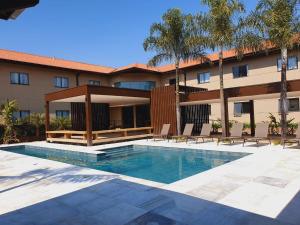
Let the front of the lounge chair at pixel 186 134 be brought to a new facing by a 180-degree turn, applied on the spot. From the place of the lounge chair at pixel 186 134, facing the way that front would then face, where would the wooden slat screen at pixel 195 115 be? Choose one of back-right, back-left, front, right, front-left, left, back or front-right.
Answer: front-left

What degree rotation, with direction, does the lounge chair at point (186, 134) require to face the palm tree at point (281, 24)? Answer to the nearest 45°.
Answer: approximately 90° to its left

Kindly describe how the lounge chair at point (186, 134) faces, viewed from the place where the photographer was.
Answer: facing the viewer and to the left of the viewer

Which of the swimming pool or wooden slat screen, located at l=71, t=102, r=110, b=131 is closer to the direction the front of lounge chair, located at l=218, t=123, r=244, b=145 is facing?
the swimming pool

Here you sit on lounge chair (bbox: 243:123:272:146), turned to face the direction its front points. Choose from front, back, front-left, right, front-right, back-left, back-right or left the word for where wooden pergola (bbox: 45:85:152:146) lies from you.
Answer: front-right

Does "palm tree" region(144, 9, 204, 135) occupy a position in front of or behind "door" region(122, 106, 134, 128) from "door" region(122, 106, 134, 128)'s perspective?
in front

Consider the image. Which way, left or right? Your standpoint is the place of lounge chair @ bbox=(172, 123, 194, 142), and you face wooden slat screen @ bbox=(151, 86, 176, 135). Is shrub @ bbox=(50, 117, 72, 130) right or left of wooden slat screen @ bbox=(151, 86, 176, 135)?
left

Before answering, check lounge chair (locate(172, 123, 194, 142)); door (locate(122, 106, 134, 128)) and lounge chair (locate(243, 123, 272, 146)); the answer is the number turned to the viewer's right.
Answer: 0

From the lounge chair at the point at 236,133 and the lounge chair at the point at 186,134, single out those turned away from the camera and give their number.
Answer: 0

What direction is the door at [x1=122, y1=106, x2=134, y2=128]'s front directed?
toward the camera

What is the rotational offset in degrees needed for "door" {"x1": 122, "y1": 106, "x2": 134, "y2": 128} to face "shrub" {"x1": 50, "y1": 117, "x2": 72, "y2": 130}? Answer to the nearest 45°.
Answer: approximately 45° to its right

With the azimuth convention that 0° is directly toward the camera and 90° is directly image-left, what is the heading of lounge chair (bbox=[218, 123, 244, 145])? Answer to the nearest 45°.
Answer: approximately 45°

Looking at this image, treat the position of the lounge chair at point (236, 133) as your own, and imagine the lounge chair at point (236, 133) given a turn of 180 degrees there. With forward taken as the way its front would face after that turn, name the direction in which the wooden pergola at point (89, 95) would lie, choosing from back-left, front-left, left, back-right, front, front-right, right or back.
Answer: back-left

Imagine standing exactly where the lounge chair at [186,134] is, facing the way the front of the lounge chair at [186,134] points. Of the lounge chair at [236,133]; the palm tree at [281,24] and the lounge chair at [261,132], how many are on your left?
3
